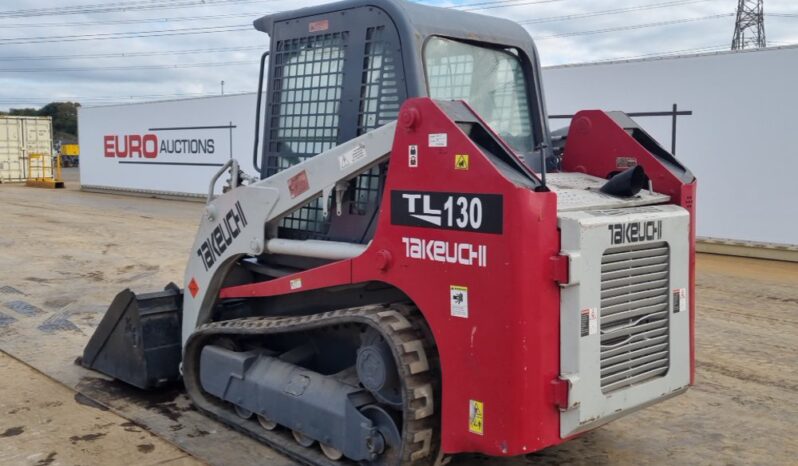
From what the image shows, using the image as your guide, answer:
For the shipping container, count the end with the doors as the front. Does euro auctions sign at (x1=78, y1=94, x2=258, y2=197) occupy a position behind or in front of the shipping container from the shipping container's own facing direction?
in front

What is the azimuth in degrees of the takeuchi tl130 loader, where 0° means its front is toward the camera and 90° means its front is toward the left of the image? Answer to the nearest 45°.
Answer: approximately 135°

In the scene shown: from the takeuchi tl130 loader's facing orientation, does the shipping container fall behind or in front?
in front

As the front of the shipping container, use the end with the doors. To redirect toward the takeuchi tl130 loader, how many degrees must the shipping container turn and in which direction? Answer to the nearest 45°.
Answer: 0° — it already faces it

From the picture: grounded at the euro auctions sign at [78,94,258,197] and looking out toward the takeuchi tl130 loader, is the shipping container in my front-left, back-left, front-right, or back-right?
back-right

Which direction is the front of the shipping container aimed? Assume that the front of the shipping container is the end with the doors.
toward the camera

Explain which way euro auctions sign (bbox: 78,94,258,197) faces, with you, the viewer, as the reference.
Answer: facing the viewer and to the left of the viewer

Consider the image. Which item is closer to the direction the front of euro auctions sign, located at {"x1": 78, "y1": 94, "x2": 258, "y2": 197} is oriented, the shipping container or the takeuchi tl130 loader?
the takeuchi tl130 loader
